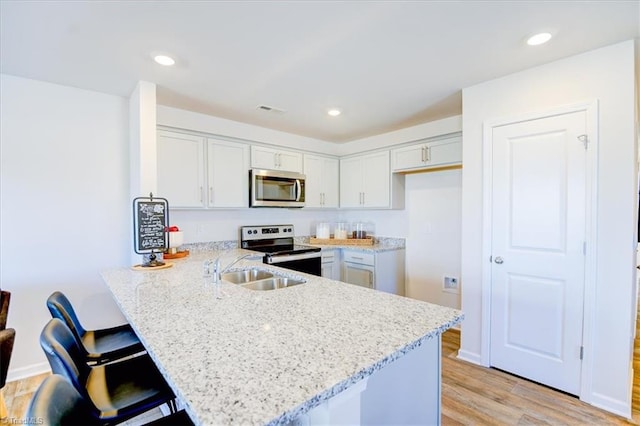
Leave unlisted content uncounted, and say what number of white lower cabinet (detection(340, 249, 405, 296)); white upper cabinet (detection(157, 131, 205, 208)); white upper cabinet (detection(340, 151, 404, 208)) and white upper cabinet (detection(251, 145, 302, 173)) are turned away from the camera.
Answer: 0

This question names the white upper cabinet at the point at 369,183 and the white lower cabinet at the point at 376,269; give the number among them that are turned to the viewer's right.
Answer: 0

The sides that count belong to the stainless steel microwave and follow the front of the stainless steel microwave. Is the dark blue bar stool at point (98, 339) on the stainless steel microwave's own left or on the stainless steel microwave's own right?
on the stainless steel microwave's own right

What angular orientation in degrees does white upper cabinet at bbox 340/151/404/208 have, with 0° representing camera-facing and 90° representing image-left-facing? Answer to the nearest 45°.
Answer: approximately 45°

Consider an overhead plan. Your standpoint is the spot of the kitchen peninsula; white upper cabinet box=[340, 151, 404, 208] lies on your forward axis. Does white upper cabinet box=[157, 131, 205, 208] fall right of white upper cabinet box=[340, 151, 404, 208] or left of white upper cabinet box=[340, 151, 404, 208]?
left

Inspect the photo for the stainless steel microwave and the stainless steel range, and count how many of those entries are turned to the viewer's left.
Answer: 0

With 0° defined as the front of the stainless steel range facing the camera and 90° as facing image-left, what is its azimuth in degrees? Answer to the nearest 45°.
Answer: approximately 315°

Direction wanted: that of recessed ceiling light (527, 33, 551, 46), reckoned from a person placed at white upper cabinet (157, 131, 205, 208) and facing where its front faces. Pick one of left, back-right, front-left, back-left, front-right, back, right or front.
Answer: front

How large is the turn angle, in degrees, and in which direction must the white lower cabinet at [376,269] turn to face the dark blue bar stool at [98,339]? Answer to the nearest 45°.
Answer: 0° — it already faces it

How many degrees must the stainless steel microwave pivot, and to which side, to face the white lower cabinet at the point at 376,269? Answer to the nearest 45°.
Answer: approximately 45° to its left

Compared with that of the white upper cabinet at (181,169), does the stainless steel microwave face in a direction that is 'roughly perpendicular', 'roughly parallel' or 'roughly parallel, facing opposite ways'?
roughly parallel

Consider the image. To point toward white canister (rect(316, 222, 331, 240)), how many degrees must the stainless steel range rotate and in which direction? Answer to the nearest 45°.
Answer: approximately 90° to its left

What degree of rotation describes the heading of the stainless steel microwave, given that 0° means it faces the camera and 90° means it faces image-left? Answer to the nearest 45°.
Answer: approximately 315°

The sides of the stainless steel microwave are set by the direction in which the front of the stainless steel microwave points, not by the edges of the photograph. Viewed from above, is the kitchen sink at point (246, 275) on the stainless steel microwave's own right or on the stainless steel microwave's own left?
on the stainless steel microwave's own right

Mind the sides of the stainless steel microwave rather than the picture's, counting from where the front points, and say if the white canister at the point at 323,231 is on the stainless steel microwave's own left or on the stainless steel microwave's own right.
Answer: on the stainless steel microwave's own left
